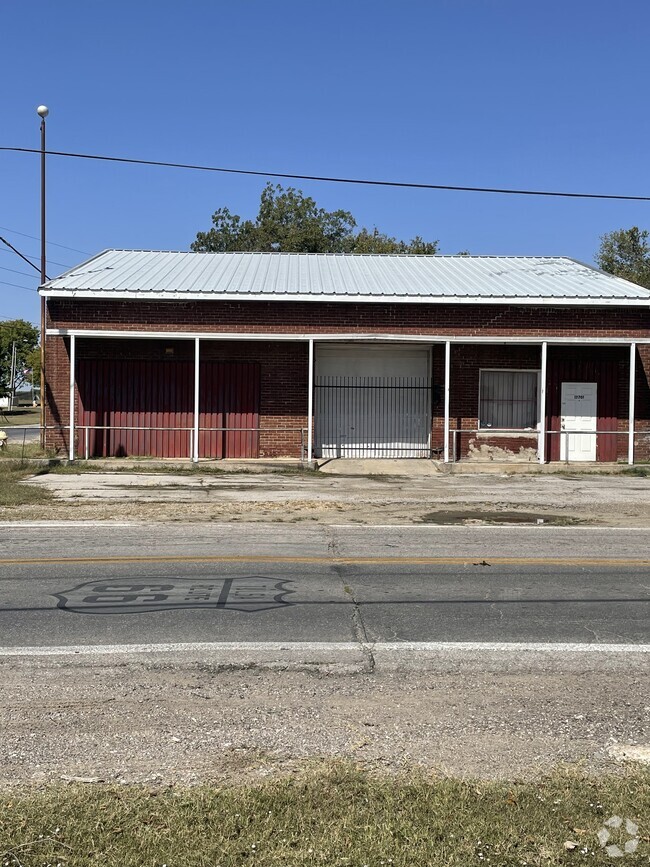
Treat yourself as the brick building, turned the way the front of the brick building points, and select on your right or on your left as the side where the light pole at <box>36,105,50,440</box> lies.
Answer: on your right

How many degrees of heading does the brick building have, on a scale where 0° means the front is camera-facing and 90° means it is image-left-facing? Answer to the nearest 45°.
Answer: approximately 0°
